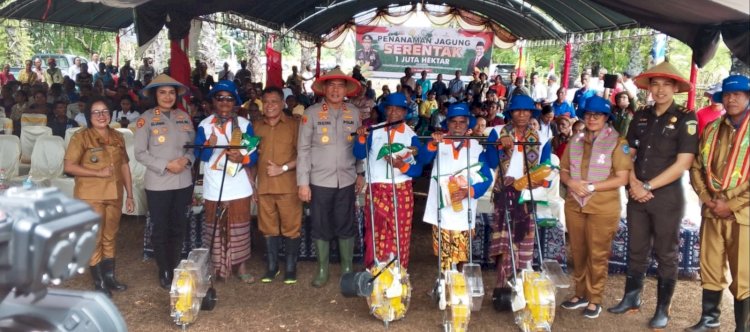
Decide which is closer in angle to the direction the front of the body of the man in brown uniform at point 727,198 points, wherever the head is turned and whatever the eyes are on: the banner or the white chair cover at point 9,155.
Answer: the white chair cover

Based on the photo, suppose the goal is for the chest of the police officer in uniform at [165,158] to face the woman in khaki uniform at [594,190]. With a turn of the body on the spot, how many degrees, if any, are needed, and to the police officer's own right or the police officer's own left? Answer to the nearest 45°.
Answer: approximately 45° to the police officer's own left

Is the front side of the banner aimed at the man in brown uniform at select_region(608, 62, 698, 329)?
yes

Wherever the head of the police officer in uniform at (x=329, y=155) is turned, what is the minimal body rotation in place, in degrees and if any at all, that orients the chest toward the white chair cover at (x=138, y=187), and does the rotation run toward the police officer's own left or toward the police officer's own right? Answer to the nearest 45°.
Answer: approximately 135° to the police officer's own right

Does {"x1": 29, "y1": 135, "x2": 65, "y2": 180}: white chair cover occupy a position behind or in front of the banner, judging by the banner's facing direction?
in front

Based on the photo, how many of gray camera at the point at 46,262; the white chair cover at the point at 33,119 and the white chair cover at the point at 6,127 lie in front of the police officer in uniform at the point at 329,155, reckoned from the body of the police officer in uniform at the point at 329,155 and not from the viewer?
1

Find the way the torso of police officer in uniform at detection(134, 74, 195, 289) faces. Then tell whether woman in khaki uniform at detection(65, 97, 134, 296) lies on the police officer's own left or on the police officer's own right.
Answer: on the police officer's own right

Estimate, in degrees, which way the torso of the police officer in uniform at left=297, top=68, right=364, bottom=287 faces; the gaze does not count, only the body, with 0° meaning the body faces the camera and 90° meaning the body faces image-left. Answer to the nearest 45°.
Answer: approximately 0°

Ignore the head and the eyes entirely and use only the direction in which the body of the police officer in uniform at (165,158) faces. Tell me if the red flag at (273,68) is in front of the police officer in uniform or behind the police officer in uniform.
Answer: behind

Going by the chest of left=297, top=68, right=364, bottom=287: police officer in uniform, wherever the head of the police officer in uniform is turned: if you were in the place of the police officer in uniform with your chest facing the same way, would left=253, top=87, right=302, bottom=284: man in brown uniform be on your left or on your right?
on your right

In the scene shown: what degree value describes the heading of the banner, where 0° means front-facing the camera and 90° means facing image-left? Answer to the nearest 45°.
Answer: approximately 0°
